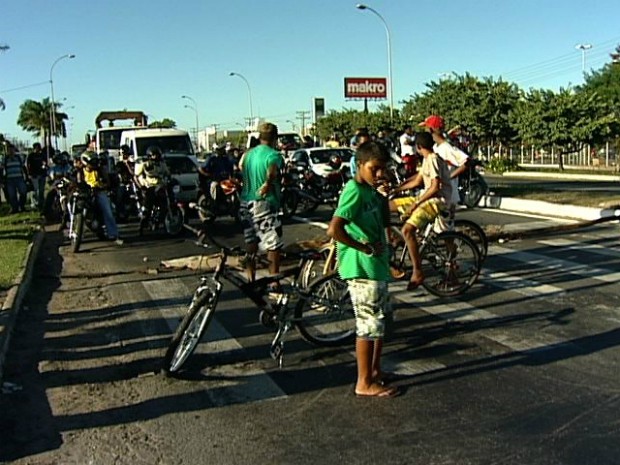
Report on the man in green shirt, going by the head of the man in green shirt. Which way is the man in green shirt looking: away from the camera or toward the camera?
away from the camera

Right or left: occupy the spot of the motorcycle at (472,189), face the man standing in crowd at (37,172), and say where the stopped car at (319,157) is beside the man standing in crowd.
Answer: right

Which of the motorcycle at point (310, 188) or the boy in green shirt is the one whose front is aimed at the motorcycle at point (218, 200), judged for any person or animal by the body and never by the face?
the motorcycle at point (310, 188)

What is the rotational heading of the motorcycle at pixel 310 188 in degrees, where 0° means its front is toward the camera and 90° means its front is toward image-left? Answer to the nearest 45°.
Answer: approximately 45°

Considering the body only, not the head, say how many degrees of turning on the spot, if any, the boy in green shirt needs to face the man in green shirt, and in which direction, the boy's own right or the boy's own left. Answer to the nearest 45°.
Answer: approximately 135° to the boy's own left

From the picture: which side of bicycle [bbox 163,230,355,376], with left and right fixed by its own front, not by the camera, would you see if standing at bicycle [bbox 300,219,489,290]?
back

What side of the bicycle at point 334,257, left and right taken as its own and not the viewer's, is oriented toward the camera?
left

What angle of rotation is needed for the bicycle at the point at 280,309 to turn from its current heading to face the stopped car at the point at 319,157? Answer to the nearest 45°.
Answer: approximately 135° to its right

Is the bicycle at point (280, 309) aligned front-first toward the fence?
no

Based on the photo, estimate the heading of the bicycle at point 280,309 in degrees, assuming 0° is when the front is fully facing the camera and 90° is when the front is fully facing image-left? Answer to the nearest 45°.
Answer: approximately 45°

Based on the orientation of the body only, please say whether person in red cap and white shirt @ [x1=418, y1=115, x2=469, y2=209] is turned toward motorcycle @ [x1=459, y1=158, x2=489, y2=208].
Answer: no

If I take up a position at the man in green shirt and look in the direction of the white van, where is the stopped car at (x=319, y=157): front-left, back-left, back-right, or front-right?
front-right

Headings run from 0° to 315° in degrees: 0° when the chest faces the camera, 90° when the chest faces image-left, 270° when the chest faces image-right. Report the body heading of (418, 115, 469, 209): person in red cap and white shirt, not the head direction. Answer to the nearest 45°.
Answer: approximately 90°

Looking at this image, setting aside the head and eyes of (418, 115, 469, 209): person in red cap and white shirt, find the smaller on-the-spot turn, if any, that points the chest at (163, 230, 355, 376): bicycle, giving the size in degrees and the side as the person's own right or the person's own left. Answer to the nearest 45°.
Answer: approximately 45° to the person's own left

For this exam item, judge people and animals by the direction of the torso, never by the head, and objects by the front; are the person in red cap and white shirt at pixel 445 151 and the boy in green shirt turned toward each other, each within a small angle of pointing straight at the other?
no

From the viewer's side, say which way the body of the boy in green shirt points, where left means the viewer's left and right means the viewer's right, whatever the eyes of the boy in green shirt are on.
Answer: facing the viewer and to the right of the viewer
